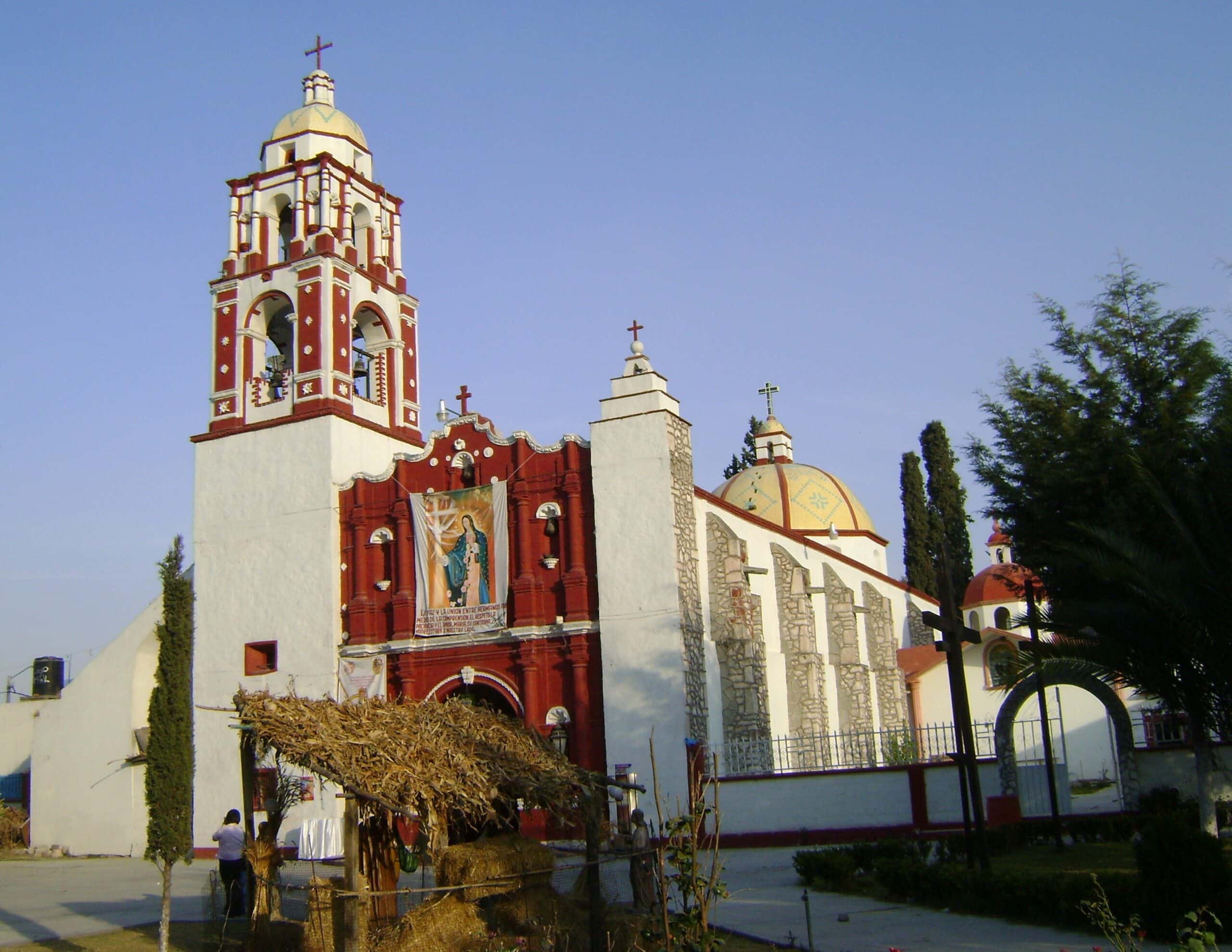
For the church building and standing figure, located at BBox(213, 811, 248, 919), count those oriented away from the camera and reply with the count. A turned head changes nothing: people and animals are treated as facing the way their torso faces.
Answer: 1

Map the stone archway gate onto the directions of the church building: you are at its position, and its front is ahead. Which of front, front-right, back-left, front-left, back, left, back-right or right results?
left

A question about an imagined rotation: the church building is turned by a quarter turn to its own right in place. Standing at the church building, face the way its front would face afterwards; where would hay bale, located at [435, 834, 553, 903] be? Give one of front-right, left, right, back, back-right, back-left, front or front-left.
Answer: back-left

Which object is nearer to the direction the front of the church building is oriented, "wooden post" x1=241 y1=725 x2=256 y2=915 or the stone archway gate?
the wooden post

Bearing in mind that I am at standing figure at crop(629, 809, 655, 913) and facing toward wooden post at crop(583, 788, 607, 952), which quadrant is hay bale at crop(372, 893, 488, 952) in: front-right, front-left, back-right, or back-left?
front-right

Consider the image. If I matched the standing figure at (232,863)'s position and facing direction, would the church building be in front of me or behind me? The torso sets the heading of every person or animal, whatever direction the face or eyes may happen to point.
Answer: in front

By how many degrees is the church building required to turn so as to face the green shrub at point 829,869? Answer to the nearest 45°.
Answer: approximately 90° to its left

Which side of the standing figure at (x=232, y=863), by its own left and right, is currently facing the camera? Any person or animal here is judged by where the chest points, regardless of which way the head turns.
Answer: back

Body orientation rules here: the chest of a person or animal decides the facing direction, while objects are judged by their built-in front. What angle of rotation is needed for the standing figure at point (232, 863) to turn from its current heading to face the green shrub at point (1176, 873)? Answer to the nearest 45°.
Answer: approximately 135° to its right

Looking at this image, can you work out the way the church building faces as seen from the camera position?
facing the viewer and to the left of the viewer

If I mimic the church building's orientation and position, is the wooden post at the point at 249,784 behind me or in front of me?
in front

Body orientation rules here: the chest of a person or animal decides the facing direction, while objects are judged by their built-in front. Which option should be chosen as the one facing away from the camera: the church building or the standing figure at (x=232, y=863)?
the standing figure
